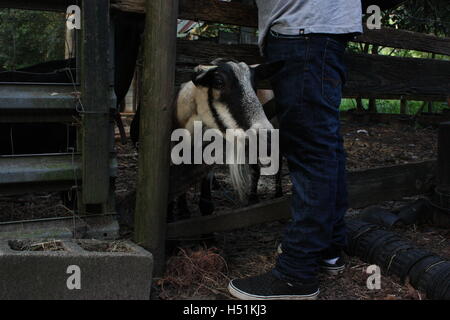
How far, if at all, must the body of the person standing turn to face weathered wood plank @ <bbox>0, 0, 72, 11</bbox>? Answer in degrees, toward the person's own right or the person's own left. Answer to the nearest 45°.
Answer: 0° — they already face it

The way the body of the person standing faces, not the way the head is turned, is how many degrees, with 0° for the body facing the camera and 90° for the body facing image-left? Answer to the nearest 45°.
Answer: approximately 90°

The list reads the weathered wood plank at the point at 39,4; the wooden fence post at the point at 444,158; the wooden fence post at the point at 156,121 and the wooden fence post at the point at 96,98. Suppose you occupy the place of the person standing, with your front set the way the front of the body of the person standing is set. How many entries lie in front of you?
3

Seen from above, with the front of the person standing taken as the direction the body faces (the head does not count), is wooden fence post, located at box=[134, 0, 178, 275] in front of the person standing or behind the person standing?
in front

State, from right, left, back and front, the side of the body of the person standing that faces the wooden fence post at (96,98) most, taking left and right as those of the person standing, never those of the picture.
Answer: front

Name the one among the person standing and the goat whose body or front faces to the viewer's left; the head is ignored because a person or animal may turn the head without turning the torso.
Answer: the person standing

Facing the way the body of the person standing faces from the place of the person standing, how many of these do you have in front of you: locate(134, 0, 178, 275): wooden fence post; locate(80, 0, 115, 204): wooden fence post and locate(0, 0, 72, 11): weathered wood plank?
3

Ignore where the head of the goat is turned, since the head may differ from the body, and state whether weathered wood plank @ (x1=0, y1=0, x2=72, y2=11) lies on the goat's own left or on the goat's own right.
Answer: on the goat's own right

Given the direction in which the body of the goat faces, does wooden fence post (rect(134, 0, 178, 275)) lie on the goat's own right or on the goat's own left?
on the goat's own right
